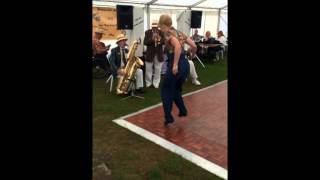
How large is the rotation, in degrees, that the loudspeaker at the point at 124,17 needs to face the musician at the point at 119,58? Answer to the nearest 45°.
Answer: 0° — it already faces them

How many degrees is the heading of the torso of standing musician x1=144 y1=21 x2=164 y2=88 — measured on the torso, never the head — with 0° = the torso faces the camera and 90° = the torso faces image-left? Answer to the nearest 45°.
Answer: approximately 0°
